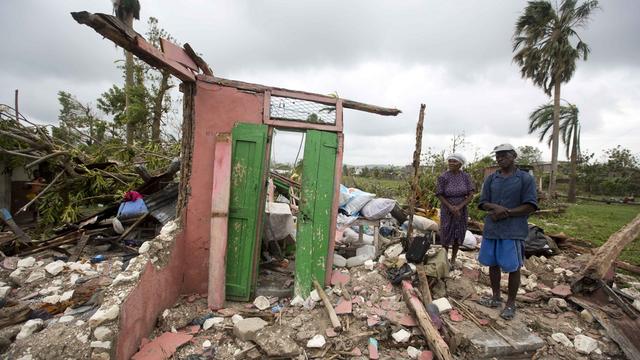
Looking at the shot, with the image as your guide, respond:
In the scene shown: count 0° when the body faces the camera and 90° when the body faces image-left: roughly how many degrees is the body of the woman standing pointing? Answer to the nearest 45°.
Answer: approximately 0°

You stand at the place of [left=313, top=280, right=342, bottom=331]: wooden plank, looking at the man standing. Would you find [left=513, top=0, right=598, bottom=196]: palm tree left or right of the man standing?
left

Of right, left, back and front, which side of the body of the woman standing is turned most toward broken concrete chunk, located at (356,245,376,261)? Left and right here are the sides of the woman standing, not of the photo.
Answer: right

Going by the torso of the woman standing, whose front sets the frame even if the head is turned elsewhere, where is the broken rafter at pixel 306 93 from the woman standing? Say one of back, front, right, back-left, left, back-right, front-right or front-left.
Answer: front-right

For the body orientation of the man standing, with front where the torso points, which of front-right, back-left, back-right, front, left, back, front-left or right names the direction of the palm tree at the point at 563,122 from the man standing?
back-right

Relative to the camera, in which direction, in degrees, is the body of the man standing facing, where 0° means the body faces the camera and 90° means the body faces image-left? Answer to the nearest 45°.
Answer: approximately 45°

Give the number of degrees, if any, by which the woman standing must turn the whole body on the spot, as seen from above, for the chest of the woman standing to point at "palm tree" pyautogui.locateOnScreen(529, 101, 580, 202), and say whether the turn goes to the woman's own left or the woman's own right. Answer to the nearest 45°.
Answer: approximately 180°

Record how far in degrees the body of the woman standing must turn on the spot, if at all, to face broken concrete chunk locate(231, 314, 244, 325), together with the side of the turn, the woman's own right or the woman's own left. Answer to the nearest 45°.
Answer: approximately 45° to the woman's own right

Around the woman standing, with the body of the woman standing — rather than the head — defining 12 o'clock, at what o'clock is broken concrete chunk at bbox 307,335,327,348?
The broken concrete chunk is roughly at 1 o'clock from the woman standing.
